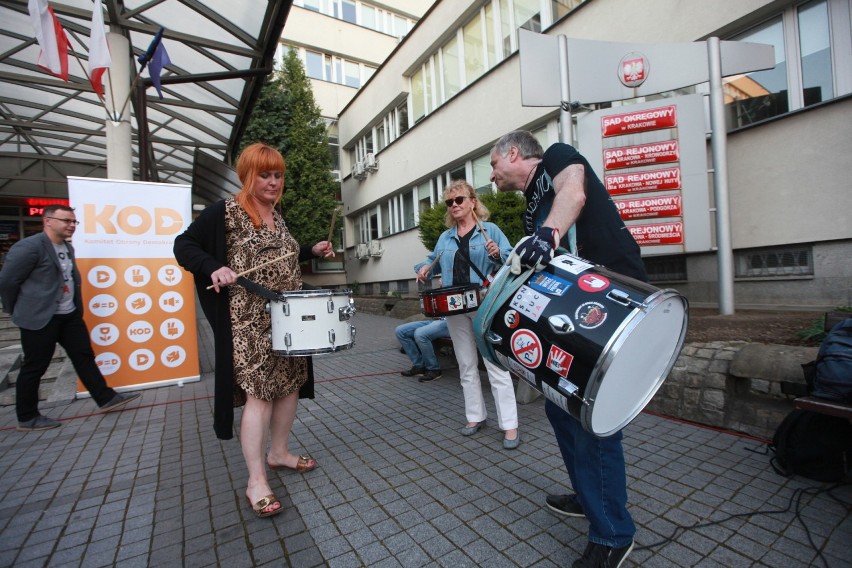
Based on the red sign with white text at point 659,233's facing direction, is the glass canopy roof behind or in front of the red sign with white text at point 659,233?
in front

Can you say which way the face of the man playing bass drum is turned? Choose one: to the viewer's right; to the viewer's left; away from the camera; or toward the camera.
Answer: to the viewer's left

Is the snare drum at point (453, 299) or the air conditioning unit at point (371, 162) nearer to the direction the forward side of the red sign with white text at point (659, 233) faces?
the snare drum

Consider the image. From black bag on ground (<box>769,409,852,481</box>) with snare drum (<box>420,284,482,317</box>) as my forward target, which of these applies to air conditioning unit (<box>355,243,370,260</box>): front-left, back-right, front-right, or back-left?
front-right

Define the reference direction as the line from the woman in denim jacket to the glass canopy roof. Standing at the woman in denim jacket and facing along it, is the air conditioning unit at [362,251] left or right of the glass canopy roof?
right

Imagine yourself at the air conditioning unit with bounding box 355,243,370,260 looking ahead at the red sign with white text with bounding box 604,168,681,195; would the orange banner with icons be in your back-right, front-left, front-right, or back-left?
front-right

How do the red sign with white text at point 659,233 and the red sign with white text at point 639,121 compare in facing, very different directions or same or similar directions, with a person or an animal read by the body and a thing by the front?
same or similar directions

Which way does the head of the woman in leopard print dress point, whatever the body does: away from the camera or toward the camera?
toward the camera

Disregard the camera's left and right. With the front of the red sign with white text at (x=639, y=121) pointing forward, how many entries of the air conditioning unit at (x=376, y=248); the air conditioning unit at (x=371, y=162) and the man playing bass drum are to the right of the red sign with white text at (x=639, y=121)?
2

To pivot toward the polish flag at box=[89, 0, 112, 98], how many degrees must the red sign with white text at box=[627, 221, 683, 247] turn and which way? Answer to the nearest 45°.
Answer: approximately 90° to its right

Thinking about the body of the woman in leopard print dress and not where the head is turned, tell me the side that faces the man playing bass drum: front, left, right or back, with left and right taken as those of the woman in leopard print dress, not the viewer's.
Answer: front

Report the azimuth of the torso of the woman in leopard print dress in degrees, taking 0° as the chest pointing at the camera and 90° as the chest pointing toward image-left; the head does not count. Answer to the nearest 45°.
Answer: approximately 315°
